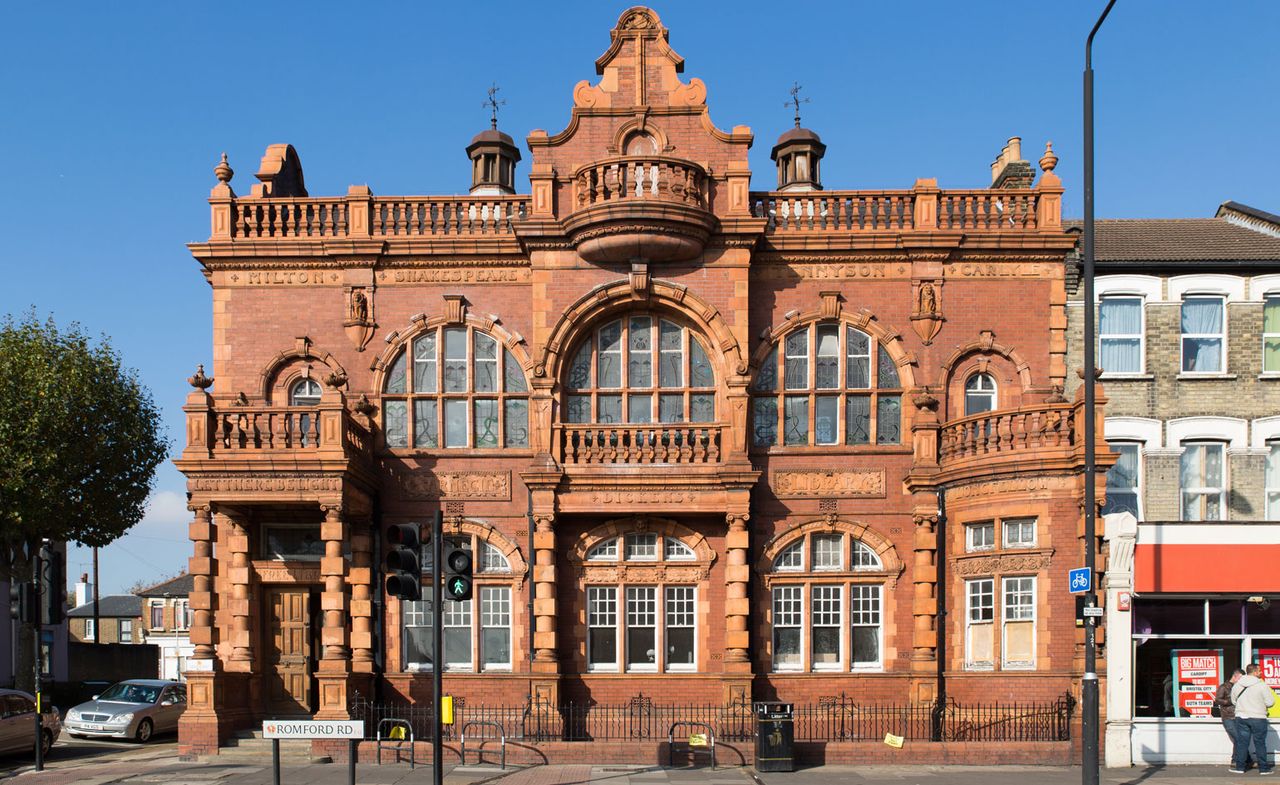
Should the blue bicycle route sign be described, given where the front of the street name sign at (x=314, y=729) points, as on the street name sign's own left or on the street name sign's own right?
on the street name sign's own left

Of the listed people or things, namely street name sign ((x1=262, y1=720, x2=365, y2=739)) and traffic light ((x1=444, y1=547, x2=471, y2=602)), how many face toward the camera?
2

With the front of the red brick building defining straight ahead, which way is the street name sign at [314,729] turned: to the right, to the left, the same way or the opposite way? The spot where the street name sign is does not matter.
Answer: the same way

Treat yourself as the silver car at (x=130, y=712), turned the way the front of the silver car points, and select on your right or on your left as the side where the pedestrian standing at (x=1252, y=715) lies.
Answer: on your left

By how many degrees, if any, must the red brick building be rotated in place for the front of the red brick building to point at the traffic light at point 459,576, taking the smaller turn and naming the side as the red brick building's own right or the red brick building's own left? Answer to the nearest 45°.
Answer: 0° — it already faces it

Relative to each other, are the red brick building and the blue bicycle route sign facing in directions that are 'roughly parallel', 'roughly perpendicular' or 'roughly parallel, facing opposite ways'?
roughly parallel

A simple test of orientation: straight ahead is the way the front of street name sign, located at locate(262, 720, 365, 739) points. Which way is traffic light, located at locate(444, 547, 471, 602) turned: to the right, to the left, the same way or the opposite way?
the same way

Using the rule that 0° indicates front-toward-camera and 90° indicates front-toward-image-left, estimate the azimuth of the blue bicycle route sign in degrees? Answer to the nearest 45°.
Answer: approximately 0°

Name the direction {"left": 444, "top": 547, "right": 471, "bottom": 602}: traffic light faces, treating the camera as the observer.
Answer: facing the viewer

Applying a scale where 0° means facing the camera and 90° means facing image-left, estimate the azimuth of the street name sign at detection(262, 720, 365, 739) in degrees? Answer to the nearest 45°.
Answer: approximately 0°
